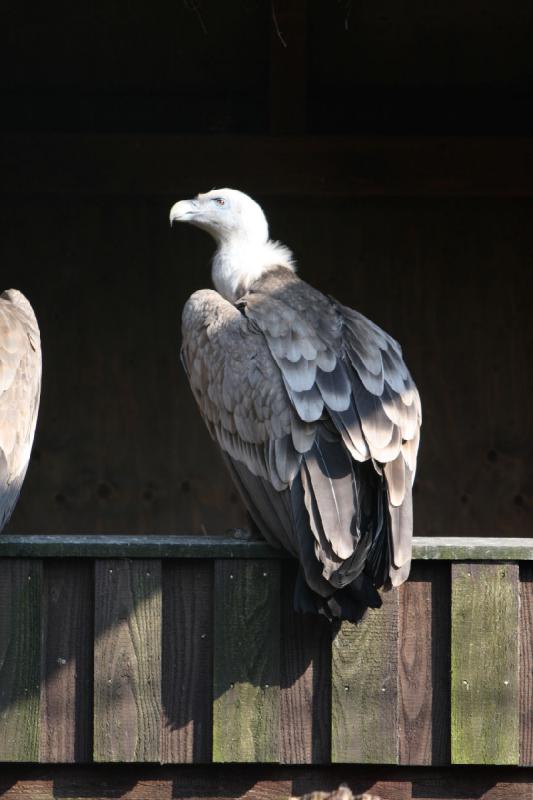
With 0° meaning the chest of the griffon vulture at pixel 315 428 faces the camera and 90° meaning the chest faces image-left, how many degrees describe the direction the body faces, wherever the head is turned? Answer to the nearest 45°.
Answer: approximately 135°

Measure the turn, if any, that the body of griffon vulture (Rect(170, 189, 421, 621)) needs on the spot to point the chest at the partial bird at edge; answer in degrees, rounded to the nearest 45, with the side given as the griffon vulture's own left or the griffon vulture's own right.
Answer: approximately 45° to the griffon vulture's own left
